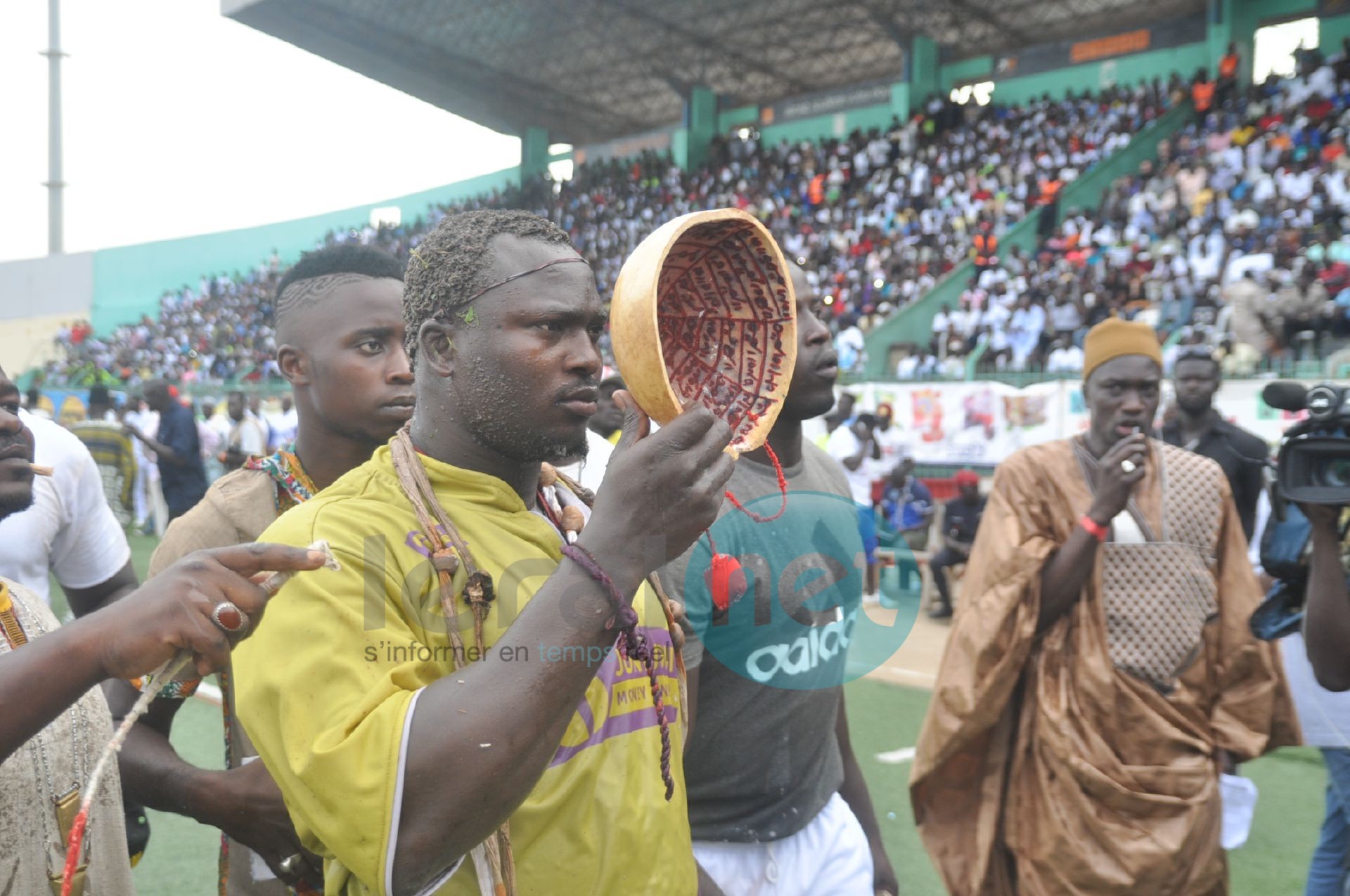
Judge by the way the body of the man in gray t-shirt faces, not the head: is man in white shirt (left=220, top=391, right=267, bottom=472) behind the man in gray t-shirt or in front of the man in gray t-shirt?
behind

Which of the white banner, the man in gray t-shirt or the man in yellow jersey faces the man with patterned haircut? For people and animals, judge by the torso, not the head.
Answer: the white banner

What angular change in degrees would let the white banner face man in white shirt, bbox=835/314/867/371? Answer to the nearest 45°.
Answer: approximately 135° to its right

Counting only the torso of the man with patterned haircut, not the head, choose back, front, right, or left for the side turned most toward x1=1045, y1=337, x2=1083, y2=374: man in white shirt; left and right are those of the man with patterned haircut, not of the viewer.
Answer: left

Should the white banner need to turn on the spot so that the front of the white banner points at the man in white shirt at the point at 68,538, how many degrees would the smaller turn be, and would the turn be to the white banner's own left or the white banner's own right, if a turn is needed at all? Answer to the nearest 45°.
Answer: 0° — it already faces them

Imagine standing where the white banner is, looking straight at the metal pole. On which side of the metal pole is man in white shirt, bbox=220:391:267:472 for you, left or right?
left

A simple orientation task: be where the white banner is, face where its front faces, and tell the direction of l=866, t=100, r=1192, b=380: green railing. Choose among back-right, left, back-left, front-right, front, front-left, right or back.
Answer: back

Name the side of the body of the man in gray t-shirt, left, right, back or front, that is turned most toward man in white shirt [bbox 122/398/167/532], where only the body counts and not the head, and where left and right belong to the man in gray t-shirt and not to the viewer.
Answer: back

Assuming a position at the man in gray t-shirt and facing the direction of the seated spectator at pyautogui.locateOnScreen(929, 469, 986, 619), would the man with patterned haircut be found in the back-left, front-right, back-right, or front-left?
back-left

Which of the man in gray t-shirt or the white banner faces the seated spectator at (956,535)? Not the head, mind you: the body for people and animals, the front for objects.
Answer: the white banner

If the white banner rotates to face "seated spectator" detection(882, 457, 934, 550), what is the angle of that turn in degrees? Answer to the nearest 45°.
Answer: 0° — it already faces them

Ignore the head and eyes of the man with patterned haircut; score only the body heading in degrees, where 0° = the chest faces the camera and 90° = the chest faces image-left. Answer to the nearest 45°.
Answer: approximately 315°

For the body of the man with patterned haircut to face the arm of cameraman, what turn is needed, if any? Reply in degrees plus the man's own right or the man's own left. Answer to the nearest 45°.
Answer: approximately 45° to the man's own left

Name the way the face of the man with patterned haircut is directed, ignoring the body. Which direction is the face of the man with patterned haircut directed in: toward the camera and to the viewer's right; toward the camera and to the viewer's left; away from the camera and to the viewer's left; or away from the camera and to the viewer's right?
toward the camera and to the viewer's right

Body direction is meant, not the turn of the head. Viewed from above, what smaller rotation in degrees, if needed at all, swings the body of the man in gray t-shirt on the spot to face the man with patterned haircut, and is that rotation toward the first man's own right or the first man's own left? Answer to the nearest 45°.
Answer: approximately 135° to the first man's own right

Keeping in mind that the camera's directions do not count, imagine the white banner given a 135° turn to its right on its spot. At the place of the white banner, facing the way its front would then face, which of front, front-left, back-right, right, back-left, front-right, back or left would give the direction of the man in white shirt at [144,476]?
front-left
